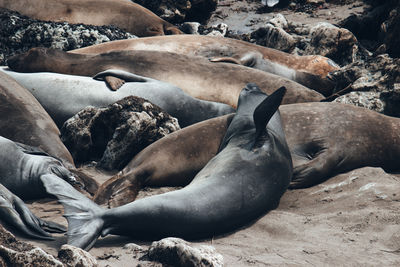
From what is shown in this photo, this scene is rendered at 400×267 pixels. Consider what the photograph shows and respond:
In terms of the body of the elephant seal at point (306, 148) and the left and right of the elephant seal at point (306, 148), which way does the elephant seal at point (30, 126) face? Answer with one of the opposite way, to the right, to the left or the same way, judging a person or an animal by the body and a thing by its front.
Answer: the opposite way

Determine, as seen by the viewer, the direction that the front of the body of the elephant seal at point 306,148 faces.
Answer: to the viewer's right

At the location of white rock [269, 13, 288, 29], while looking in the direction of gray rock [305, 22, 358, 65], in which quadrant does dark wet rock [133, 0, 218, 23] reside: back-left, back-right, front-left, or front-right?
back-right

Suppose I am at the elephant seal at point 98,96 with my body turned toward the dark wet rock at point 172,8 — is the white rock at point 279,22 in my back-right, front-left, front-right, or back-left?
front-right

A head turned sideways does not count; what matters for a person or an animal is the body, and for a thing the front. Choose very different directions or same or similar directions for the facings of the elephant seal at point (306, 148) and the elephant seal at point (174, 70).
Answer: very different directions
